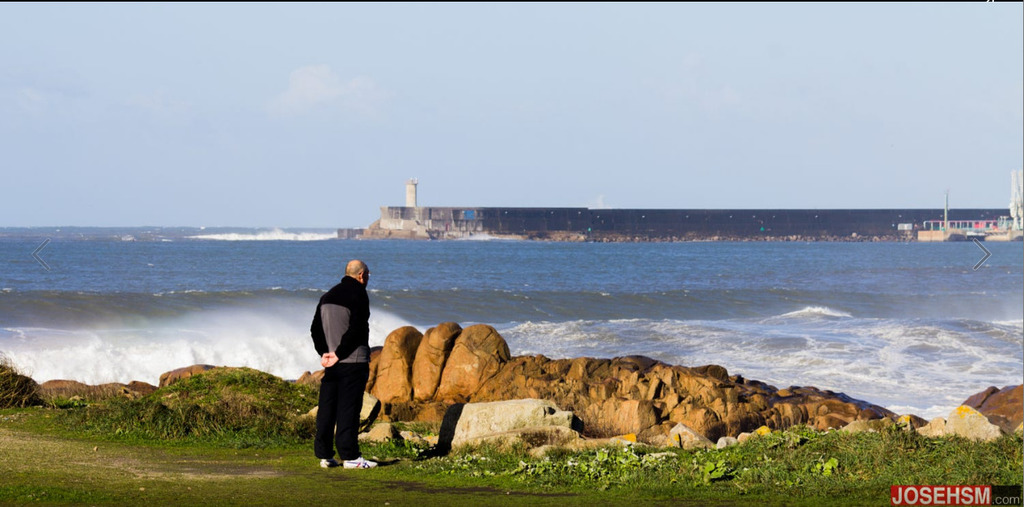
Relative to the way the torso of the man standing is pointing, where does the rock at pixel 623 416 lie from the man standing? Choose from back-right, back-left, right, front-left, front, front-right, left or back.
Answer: front

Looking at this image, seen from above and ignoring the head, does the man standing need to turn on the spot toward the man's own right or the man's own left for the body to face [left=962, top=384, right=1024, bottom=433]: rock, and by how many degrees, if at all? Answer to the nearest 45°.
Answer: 0° — they already face it

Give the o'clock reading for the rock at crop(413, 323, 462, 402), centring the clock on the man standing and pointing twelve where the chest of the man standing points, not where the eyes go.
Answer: The rock is roughly at 11 o'clock from the man standing.

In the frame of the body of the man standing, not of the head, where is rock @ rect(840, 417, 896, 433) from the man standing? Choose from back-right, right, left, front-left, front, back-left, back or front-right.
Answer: front-right

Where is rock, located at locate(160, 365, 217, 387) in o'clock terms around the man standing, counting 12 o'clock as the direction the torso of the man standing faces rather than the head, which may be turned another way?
The rock is roughly at 10 o'clock from the man standing.

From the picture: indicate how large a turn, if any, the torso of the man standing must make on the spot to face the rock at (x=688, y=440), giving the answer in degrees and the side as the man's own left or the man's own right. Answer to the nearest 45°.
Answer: approximately 45° to the man's own right

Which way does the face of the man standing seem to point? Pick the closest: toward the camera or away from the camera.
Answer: away from the camera

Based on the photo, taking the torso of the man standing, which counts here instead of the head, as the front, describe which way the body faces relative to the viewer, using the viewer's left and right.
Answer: facing away from the viewer and to the right of the viewer

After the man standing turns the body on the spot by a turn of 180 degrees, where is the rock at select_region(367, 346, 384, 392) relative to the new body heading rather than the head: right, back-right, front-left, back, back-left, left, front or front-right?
back-right
